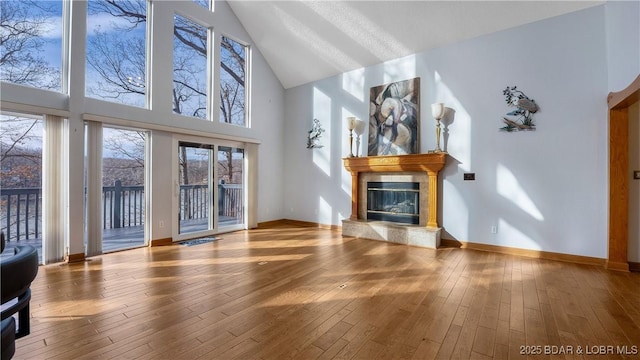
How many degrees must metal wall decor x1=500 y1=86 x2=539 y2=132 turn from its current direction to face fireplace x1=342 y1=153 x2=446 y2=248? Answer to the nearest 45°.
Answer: approximately 90° to its right

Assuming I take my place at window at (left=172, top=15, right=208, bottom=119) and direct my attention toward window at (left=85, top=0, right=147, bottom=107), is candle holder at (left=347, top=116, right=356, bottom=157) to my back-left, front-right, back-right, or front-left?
back-left

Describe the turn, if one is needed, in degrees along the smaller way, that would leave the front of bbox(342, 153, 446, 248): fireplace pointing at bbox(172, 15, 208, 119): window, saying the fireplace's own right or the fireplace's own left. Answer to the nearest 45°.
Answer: approximately 45° to the fireplace's own right

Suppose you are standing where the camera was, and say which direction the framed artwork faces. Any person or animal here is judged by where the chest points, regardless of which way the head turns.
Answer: facing the viewer and to the left of the viewer

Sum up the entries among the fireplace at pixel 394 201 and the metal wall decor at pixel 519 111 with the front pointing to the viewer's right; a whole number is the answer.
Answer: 0

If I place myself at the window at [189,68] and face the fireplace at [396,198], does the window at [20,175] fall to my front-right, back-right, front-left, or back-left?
back-right

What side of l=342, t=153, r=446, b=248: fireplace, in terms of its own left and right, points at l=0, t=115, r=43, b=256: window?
front

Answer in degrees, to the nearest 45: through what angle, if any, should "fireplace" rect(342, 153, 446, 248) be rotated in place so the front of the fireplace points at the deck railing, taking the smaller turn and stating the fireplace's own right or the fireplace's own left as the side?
approximately 45° to the fireplace's own right

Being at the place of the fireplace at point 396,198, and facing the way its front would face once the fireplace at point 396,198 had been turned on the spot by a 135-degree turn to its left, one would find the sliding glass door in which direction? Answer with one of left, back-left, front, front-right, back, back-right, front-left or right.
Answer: back

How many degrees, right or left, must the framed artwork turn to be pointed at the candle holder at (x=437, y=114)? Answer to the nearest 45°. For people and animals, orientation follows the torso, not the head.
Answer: approximately 90° to its left

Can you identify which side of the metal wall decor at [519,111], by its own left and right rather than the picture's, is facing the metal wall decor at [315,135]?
right

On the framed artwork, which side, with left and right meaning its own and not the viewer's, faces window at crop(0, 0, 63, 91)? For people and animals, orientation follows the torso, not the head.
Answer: front

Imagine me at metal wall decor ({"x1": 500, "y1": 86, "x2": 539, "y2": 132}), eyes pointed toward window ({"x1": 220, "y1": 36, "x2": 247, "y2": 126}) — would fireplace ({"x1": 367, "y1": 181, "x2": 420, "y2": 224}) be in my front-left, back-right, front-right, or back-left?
front-right

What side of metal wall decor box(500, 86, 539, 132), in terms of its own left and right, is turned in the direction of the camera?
front

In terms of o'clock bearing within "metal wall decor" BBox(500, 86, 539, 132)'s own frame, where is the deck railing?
The deck railing is roughly at 2 o'clock from the metal wall decor.

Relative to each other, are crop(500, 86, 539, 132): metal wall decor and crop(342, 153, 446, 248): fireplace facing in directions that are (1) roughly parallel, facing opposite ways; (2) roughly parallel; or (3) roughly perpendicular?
roughly parallel
